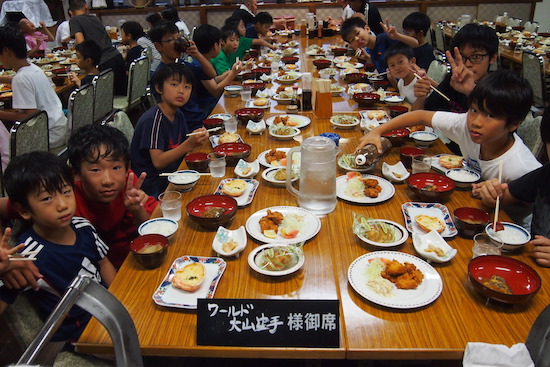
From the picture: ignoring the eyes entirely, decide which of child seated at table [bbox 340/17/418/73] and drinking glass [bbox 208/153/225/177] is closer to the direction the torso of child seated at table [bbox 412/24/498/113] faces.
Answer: the drinking glass

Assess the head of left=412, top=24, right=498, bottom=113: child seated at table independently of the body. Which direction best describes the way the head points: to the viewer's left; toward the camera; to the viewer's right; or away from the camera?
toward the camera

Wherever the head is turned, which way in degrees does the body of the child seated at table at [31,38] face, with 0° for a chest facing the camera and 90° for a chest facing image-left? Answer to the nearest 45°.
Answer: approximately 315°

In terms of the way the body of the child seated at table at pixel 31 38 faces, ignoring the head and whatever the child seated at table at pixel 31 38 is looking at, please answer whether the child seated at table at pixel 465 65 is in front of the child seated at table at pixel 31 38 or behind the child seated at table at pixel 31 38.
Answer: in front

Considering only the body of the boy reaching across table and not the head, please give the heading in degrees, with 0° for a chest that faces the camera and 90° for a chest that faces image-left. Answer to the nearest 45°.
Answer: approximately 45°

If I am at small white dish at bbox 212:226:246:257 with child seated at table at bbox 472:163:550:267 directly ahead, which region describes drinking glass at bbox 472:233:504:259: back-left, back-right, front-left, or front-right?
front-right

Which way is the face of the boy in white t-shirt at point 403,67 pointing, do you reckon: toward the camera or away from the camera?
toward the camera

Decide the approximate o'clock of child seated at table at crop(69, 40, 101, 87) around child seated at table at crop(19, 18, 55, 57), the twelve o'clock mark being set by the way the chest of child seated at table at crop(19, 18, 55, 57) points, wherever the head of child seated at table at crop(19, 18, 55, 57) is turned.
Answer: child seated at table at crop(69, 40, 101, 87) is roughly at 1 o'clock from child seated at table at crop(19, 18, 55, 57).

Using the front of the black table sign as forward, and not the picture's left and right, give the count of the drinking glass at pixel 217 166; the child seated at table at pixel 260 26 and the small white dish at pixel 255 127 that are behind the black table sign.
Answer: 3

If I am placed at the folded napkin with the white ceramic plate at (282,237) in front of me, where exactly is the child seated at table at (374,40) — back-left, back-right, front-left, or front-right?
front-right

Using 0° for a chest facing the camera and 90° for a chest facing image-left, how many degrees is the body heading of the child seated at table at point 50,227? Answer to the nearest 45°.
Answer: approximately 315°

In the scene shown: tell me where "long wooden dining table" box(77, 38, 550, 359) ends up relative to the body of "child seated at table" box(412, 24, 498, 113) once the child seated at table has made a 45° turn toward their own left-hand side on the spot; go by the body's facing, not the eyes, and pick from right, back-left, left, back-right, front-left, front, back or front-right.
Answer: front

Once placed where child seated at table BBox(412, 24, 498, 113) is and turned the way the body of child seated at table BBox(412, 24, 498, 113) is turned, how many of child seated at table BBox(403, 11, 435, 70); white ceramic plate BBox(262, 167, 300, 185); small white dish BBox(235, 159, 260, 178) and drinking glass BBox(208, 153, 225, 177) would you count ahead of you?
3

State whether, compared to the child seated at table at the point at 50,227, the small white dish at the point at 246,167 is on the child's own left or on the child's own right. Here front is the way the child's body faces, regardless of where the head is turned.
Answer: on the child's own left
